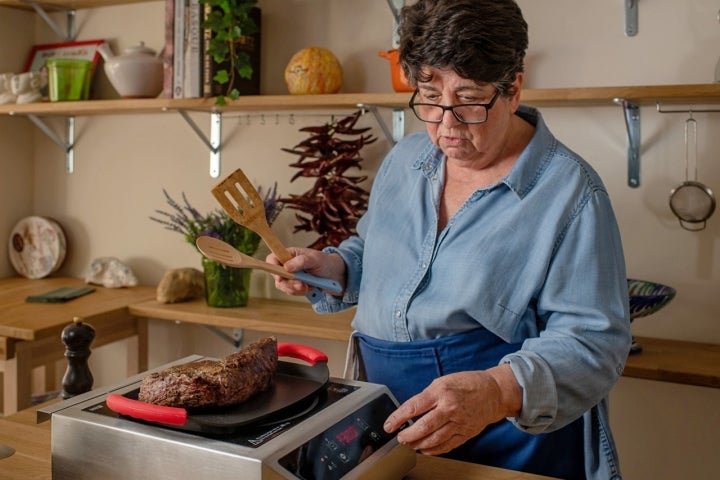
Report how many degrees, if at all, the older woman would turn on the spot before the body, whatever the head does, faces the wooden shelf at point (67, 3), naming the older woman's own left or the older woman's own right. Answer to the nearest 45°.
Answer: approximately 90° to the older woman's own right

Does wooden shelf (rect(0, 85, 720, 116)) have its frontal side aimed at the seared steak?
yes

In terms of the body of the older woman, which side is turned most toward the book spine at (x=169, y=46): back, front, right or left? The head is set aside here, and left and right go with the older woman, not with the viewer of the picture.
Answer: right

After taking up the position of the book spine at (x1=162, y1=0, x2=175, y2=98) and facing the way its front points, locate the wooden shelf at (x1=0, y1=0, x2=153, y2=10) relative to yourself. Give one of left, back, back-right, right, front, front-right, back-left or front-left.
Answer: back-right

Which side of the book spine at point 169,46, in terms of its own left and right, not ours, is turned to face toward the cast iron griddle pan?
front

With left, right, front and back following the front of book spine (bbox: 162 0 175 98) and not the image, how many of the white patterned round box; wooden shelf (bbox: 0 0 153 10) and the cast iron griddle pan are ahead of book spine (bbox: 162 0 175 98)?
1

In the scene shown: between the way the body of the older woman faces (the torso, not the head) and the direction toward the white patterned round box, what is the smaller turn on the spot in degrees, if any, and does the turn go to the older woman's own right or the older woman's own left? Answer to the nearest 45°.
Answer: approximately 90° to the older woman's own right

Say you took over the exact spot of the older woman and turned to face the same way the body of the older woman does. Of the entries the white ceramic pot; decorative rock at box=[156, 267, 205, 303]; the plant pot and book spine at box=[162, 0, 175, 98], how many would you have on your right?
4

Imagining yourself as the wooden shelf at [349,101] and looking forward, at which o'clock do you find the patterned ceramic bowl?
The patterned ceramic bowl is roughly at 10 o'clock from the wooden shelf.

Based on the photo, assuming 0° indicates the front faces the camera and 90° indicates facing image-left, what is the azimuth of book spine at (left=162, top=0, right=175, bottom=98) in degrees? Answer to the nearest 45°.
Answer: approximately 0°

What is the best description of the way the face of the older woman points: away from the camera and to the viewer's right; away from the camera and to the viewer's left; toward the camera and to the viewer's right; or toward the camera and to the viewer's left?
toward the camera and to the viewer's left

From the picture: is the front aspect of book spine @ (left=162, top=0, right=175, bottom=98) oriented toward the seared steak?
yes
